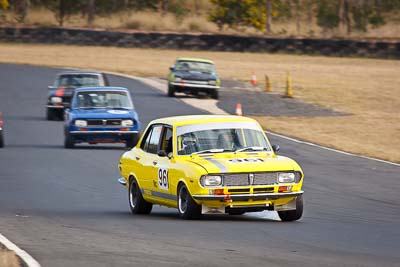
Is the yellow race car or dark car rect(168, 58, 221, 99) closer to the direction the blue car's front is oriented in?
the yellow race car

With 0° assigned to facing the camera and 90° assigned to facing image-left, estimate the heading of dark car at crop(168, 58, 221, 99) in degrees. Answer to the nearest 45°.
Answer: approximately 0°

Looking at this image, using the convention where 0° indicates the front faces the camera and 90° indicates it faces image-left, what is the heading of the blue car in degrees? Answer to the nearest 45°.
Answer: approximately 0°

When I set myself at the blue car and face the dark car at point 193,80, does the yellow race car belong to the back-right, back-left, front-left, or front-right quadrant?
back-right

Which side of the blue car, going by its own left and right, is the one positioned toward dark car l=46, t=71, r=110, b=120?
back

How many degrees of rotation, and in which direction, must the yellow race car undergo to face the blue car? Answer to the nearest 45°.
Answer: approximately 135° to its left

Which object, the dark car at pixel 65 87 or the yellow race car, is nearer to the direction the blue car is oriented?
the yellow race car

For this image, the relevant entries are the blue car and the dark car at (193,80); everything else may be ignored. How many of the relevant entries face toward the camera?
2
